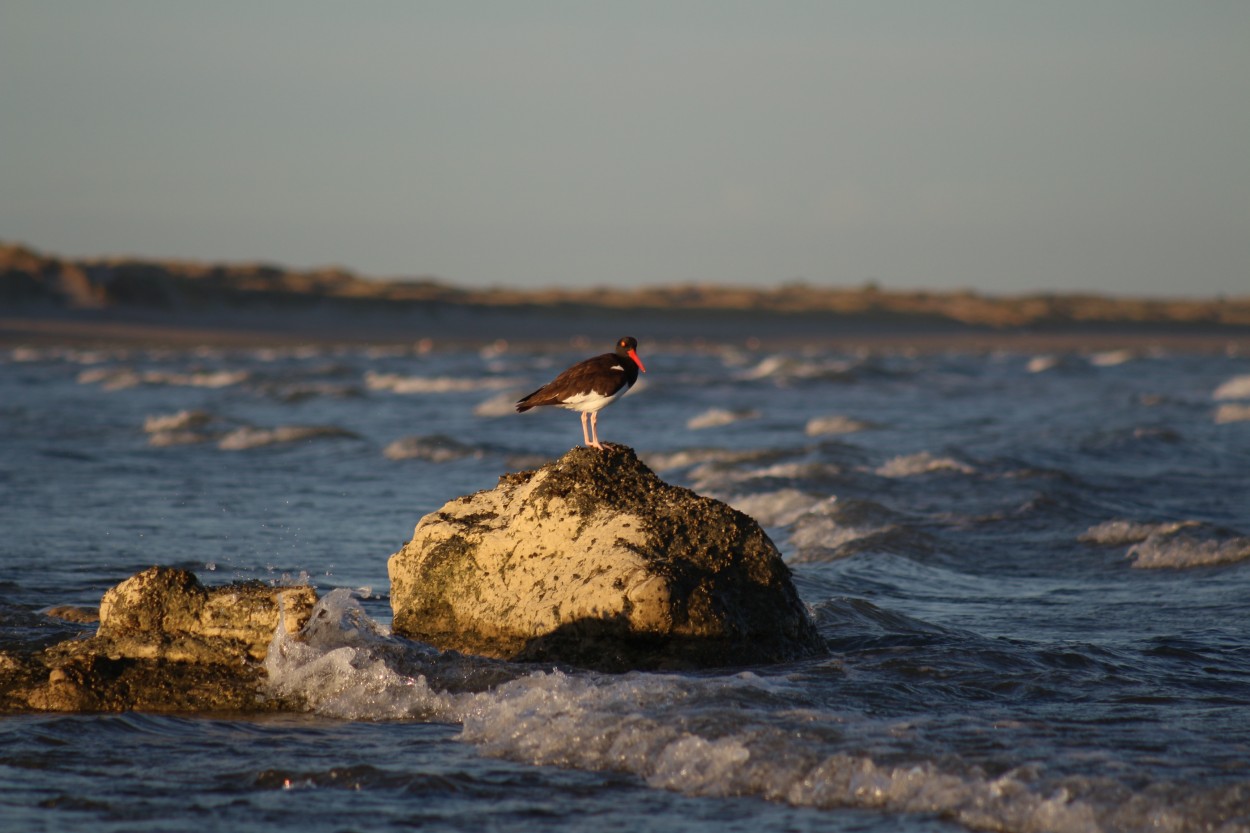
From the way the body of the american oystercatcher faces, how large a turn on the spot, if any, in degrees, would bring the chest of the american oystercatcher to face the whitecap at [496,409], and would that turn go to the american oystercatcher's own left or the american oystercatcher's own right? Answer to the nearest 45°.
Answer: approximately 90° to the american oystercatcher's own left

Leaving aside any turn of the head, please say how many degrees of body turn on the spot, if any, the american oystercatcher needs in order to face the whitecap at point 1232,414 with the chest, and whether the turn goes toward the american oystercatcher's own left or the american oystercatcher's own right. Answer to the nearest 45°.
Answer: approximately 45° to the american oystercatcher's own left

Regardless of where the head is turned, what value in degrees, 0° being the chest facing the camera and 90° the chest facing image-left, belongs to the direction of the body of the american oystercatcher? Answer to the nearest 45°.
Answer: approximately 270°

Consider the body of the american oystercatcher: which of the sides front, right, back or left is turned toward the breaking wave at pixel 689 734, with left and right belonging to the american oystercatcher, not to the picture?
right

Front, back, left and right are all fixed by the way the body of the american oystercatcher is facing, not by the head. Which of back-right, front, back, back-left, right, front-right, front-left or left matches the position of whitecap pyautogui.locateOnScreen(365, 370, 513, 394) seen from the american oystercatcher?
left

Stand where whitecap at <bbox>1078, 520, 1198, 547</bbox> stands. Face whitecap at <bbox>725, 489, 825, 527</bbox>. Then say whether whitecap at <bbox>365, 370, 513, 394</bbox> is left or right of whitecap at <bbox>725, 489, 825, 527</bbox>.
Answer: right

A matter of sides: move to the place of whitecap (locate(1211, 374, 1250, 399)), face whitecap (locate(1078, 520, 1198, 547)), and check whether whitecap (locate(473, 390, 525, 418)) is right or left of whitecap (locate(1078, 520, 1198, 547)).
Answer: right

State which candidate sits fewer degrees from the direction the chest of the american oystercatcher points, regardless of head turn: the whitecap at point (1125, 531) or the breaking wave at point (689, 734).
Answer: the whitecap

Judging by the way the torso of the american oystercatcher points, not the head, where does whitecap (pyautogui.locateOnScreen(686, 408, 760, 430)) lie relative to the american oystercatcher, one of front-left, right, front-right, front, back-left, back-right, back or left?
left
